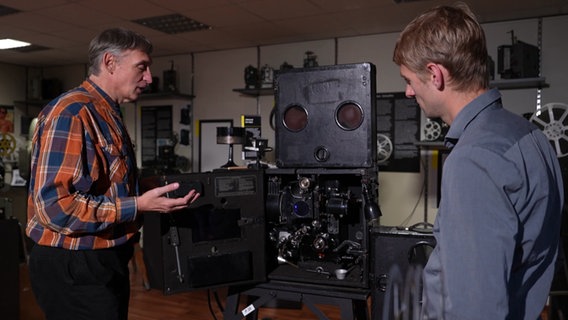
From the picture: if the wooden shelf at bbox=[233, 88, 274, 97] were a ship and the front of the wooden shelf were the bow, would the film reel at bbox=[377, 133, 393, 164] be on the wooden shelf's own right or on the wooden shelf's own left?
on the wooden shelf's own left

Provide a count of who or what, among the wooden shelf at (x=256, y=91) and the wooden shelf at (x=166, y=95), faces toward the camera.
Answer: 2

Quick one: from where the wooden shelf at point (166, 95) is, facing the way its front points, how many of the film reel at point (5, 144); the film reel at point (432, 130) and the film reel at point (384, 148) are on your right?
1

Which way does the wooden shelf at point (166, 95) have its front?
toward the camera

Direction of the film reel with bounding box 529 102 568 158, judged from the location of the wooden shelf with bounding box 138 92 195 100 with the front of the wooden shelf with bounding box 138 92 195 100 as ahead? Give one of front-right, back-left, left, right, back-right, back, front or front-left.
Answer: front-left

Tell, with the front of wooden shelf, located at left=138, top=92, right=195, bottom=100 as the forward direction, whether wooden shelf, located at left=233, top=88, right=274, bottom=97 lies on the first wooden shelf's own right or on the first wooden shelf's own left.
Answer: on the first wooden shelf's own left

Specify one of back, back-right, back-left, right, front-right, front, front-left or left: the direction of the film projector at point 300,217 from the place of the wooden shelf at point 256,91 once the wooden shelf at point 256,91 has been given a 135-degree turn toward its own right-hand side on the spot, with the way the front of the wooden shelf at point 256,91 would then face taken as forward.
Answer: back-left

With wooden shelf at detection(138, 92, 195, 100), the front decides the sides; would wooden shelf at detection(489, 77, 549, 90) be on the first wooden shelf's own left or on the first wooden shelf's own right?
on the first wooden shelf's own left

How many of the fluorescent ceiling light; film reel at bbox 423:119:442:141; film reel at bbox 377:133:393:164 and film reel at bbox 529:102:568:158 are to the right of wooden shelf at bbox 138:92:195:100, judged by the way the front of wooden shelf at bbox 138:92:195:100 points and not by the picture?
1

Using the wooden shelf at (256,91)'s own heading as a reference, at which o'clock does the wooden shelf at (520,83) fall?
the wooden shelf at (520,83) is roughly at 10 o'clock from the wooden shelf at (256,91).

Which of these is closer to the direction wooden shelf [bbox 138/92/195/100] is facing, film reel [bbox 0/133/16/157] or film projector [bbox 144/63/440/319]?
the film projector

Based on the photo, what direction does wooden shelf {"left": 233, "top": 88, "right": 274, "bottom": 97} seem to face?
toward the camera

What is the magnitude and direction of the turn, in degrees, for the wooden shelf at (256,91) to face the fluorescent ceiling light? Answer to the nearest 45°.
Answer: approximately 90° to its right

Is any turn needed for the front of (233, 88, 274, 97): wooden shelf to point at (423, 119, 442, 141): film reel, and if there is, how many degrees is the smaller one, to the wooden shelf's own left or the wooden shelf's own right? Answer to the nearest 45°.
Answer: approximately 45° to the wooden shelf's own left

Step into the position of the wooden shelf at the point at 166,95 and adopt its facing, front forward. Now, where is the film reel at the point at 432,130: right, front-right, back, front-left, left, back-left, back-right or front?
front-left

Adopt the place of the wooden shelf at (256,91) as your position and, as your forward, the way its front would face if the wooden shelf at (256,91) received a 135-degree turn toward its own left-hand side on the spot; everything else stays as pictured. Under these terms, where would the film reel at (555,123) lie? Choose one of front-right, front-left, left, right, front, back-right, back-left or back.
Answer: right
